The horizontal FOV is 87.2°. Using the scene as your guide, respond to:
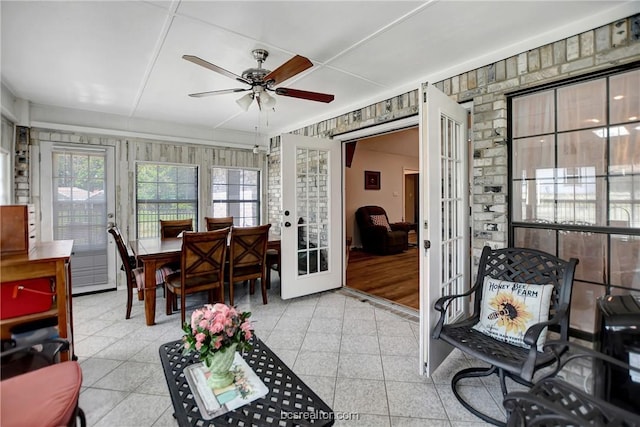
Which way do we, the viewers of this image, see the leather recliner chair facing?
facing the viewer and to the right of the viewer

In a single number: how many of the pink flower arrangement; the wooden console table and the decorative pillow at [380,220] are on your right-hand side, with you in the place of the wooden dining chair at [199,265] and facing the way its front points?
1

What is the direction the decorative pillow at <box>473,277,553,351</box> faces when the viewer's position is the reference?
facing the viewer and to the left of the viewer

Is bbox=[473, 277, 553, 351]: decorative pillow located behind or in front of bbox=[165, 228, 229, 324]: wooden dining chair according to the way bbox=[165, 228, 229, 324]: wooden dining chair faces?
behind

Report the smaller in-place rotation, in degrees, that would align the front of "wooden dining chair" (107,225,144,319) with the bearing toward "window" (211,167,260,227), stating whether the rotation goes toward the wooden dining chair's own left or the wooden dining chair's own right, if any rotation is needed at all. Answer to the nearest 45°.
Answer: approximately 45° to the wooden dining chair's own left

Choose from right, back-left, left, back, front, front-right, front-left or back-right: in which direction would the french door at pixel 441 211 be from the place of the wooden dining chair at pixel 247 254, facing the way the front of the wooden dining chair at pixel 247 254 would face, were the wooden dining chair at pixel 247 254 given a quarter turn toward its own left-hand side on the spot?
back-left

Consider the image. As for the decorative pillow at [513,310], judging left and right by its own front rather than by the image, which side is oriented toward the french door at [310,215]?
right

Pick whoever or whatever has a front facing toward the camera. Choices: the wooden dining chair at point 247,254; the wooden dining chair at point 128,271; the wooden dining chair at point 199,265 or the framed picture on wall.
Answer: the framed picture on wall

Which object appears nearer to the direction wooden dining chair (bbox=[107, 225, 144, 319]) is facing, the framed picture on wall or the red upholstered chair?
the framed picture on wall

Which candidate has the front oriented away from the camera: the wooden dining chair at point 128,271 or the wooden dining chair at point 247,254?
the wooden dining chair at point 247,254

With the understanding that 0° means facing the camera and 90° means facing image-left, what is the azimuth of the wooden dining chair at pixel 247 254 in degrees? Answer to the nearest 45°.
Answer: approximately 180°

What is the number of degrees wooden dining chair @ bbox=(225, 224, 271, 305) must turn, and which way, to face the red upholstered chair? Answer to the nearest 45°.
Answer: approximately 180°

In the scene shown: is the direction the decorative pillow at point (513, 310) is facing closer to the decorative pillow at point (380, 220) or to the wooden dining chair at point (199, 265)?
the wooden dining chair

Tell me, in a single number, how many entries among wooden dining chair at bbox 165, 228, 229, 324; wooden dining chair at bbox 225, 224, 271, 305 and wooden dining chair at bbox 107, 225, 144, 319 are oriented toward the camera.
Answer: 0

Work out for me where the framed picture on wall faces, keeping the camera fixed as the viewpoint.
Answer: facing the viewer
